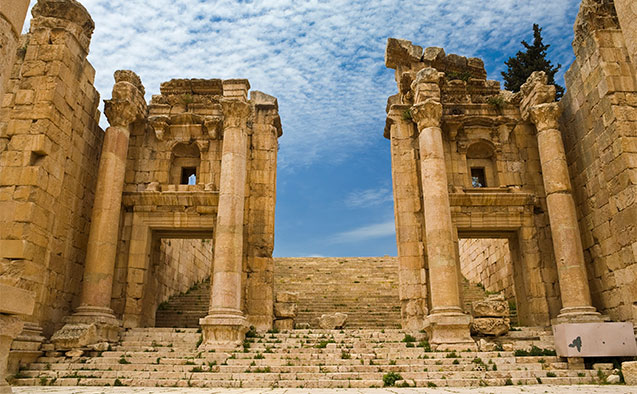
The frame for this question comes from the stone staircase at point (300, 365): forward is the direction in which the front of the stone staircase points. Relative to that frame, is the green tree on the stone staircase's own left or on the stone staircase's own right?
on the stone staircase's own left

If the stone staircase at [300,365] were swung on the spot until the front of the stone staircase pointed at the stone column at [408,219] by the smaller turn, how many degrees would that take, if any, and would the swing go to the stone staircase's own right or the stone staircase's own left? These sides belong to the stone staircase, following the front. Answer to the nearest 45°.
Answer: approximately 135° to the stone staircase's own left

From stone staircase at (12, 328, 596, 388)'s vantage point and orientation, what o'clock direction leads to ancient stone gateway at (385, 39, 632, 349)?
The ancient stone gateway is roughly at 8 o'clock from the stone staircase.

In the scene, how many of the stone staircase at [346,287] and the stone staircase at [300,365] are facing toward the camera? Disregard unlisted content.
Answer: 2

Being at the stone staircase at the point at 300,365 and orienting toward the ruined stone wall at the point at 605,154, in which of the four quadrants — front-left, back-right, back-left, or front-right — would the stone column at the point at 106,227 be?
back-left

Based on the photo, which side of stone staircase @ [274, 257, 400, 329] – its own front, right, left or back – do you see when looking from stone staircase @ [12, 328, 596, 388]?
front

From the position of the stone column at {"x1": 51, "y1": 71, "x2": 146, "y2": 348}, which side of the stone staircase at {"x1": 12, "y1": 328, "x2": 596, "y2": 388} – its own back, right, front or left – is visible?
right

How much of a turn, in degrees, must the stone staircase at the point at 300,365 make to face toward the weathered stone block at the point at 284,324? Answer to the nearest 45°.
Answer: approximately 180°

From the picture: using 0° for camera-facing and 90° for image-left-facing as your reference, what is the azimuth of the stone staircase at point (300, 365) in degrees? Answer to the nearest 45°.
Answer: approximately 0°
